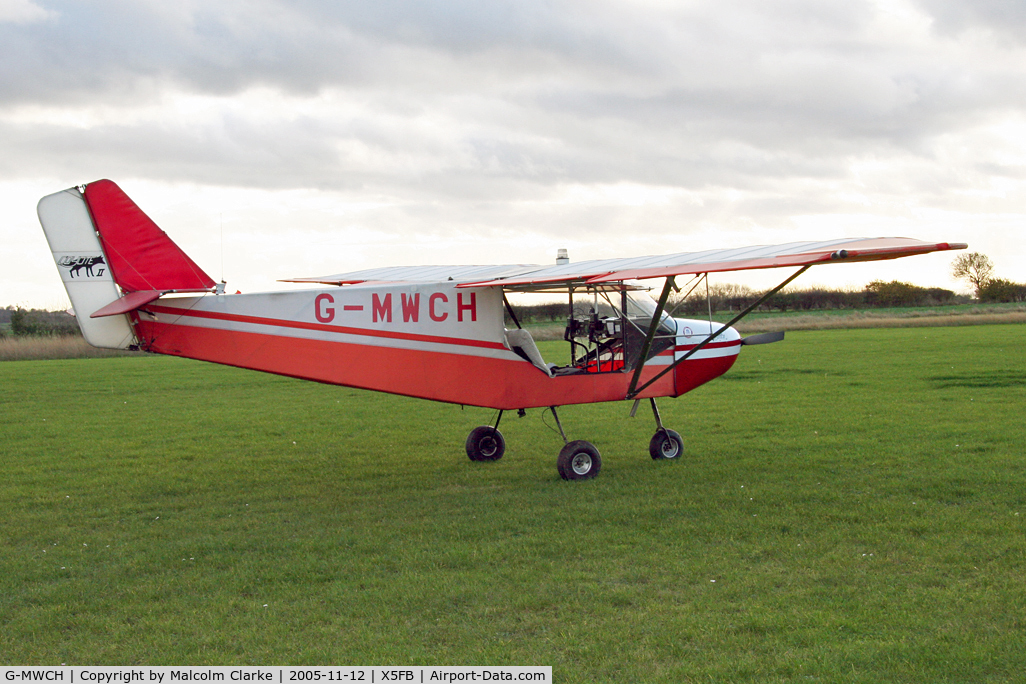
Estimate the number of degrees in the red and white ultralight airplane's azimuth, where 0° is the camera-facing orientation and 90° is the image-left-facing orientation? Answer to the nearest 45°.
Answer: approximately 225°
